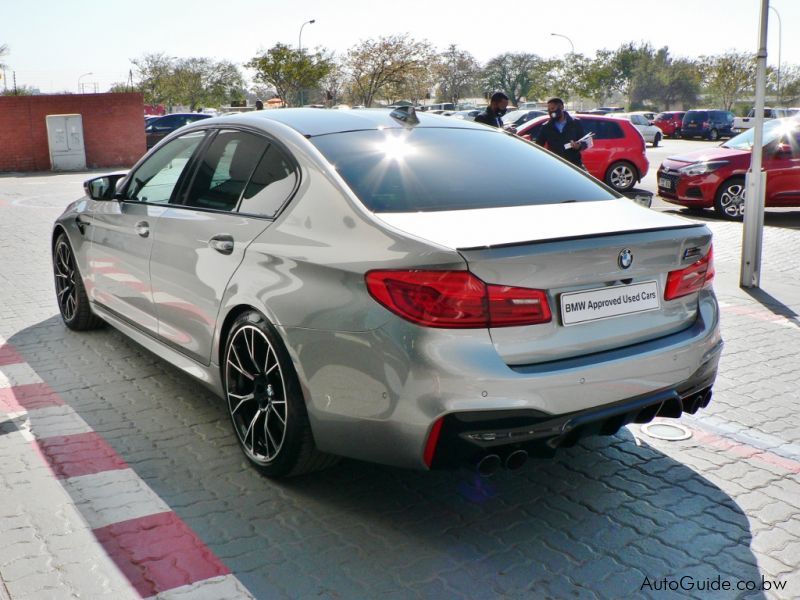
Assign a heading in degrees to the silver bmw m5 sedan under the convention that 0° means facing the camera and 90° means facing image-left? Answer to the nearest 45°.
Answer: approximately 135°

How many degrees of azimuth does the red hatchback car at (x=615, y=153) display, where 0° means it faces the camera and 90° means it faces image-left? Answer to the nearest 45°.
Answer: approximately 90°

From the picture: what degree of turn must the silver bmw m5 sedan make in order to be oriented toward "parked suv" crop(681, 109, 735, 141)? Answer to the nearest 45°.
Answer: approximately 45° to its right

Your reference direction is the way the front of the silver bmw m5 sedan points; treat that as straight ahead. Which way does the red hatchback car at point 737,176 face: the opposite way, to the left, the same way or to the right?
to the left

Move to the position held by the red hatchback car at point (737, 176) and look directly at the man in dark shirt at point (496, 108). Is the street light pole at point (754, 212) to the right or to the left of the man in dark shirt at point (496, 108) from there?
left

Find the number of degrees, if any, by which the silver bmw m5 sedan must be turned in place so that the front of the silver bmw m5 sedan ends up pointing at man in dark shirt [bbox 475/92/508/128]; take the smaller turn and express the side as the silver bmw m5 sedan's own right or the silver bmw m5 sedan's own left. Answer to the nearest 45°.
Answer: approximately 45° to the silver bmw m5 sedan's own right

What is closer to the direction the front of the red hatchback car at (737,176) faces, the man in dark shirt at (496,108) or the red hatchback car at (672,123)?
the man in dark shirt

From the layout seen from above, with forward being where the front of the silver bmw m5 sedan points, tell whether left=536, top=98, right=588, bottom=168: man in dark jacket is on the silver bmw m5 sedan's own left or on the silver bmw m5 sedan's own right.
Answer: on the silver bmw m5 sedan's own right

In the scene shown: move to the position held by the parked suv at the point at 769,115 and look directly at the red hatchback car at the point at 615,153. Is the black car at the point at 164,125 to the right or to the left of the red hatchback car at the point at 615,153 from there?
right
